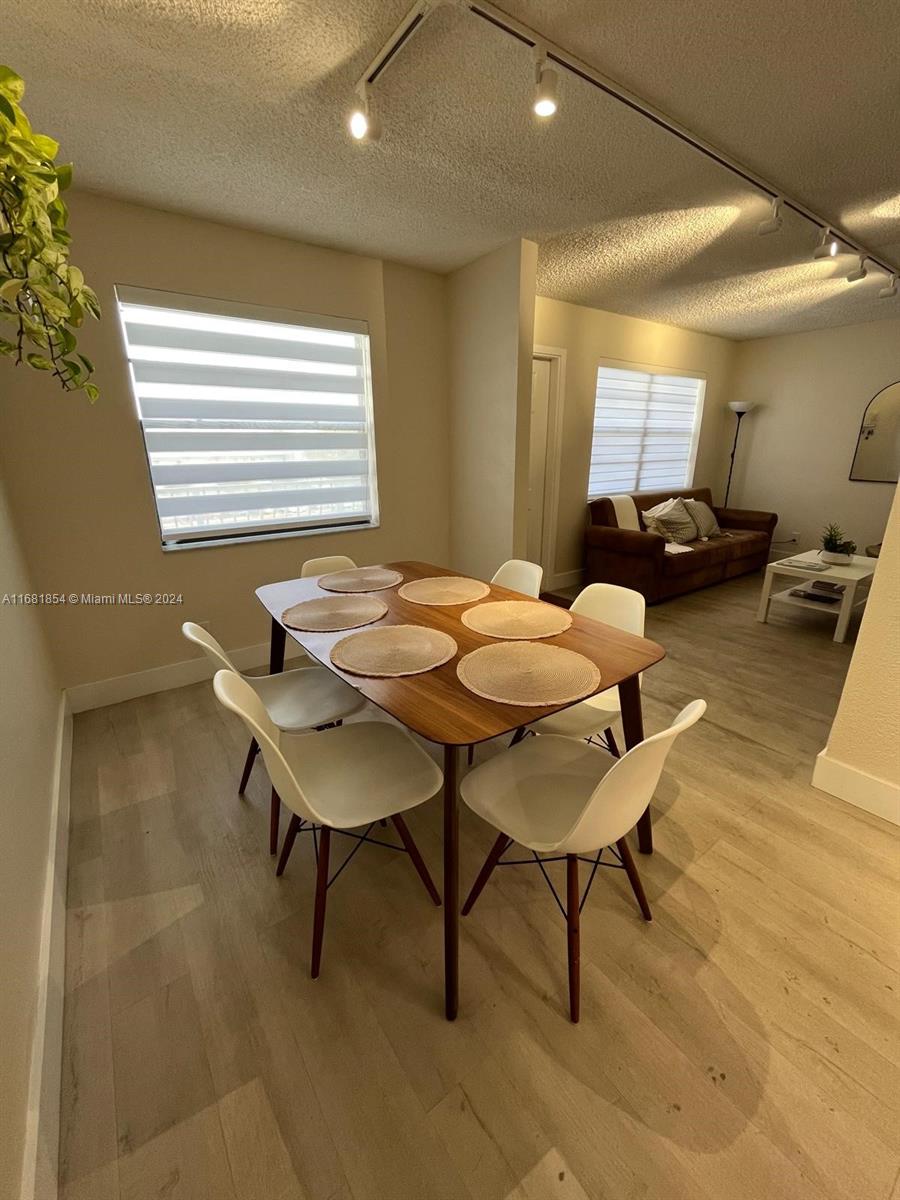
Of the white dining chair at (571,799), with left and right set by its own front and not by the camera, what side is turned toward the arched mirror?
right

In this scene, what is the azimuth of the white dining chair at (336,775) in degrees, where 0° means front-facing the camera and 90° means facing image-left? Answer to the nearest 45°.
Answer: approximately 225°

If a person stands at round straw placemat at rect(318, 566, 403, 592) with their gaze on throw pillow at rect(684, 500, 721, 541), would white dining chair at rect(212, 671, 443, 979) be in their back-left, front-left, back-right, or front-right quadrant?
back-right

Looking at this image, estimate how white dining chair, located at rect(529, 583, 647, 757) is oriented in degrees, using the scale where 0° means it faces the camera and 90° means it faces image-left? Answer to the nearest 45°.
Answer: approximately 45°

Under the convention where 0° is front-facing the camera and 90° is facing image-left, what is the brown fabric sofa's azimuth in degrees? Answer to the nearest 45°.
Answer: approximately 315°

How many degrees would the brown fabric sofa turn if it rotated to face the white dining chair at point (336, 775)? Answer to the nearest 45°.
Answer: approximately 45° to its right
